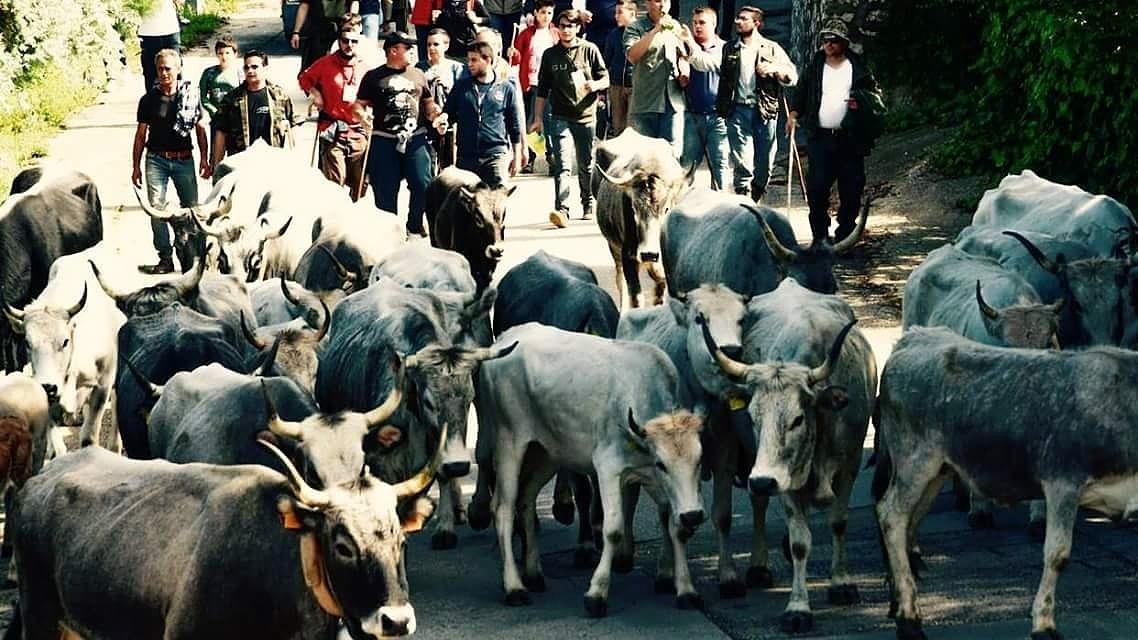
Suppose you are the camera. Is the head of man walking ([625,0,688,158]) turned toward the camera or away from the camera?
toward the camera

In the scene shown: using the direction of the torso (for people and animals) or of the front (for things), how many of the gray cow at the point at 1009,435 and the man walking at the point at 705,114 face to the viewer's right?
1

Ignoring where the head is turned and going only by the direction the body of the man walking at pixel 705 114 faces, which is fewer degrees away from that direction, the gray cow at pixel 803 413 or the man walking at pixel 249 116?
the gray cow

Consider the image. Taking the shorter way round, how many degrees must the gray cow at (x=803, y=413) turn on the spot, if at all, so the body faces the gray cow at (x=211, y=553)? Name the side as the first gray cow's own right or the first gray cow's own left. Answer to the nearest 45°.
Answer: approximately 45° to the first gray cow's own right

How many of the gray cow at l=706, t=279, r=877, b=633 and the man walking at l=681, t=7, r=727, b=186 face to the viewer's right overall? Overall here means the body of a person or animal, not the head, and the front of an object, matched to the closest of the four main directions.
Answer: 0

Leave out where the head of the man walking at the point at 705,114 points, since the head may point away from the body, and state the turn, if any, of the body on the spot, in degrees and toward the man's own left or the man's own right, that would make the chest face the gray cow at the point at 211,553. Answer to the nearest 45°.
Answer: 0° — they already face it

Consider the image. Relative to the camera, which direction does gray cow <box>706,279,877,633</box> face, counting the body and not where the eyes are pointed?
toward the camera

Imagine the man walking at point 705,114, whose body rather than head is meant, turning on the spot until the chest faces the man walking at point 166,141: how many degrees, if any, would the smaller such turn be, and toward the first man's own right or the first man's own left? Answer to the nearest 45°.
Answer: approximately 90° to the first man's own right

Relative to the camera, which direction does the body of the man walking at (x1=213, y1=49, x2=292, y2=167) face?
toward the camera

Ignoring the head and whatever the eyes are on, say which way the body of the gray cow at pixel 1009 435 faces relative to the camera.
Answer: to the viewer's right

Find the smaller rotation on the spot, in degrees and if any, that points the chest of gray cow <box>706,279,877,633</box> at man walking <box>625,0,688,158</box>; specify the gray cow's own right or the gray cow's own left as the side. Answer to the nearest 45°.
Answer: approximately 180°
